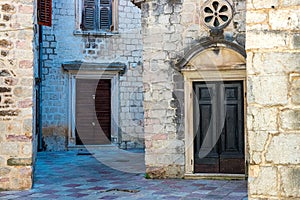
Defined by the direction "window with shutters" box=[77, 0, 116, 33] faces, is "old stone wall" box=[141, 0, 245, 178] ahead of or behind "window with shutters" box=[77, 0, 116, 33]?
ahead

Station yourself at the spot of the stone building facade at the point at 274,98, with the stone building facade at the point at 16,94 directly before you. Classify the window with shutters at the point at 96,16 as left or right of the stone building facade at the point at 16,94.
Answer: right

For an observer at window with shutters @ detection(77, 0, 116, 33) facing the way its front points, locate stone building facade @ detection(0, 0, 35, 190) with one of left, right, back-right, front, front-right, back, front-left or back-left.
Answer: front

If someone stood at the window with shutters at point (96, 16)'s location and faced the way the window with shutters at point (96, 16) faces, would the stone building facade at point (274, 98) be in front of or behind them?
in front

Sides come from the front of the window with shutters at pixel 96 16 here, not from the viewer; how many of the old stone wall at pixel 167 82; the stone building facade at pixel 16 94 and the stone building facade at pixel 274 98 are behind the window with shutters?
0

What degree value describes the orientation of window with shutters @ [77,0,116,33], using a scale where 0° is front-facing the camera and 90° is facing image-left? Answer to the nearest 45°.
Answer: approximately 0°
